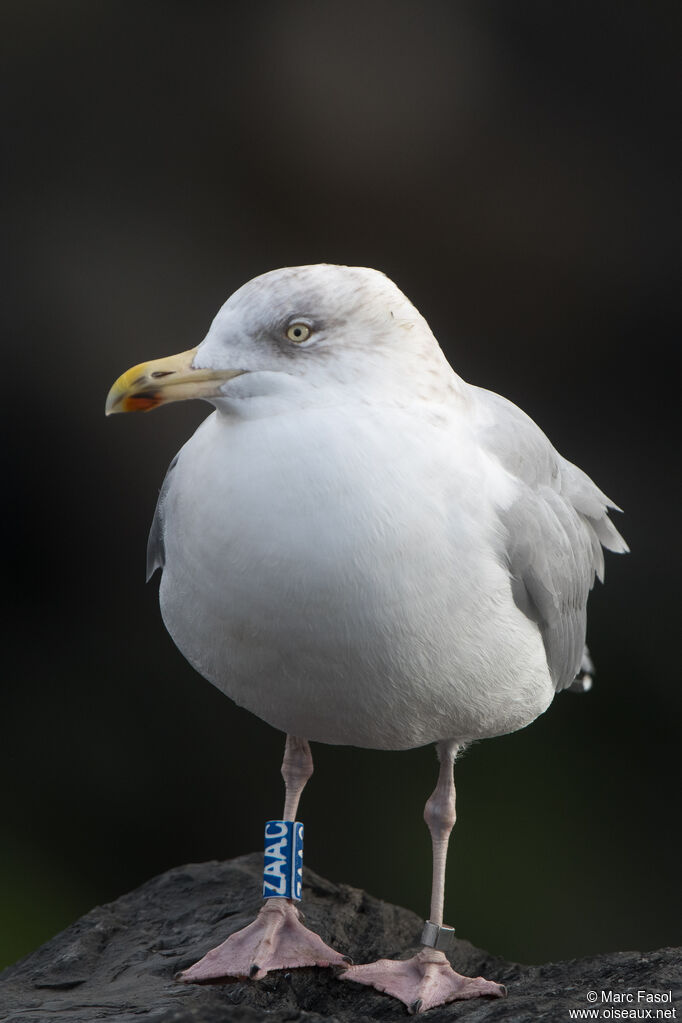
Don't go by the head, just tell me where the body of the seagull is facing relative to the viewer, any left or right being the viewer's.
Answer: facing the viewer and to the left of the viewer
